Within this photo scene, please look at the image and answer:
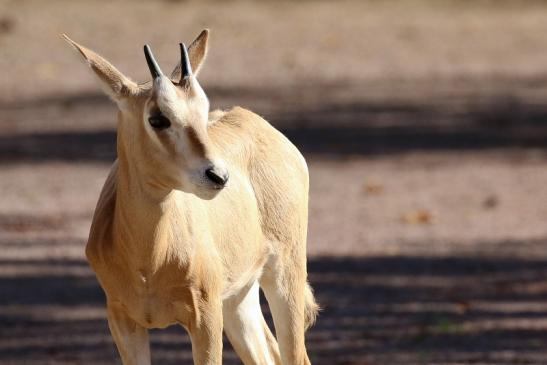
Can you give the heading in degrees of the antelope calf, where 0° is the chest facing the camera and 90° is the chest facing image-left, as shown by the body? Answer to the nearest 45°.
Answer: approximately 45°
